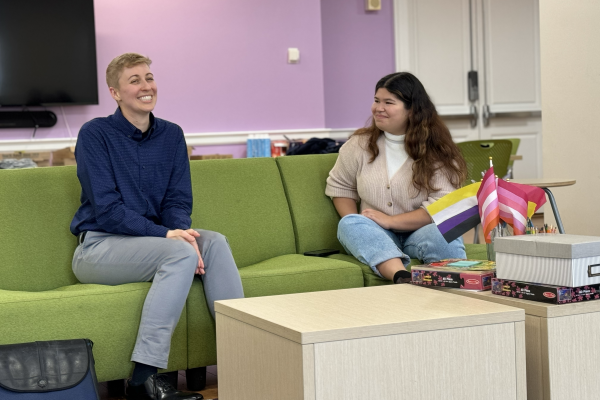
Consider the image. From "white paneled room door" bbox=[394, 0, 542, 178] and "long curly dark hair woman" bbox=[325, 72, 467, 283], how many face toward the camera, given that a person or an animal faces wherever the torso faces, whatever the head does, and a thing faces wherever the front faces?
2

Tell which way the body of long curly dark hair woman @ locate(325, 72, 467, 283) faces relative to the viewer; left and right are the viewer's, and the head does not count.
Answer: facing the viewer

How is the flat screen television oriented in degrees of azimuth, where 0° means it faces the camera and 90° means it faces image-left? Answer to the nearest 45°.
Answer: approximately 0°

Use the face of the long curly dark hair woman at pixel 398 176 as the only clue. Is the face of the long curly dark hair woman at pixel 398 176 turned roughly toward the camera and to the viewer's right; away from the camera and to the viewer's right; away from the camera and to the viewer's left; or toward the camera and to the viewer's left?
toward the camera and to the viewer's left

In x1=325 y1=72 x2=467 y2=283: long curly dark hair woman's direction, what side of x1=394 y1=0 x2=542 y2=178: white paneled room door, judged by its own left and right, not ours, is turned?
front

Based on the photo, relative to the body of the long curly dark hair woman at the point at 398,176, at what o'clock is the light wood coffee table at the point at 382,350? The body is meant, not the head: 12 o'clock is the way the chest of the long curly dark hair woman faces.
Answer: The light wood coffee table is roughly at 12 o'clock from the long curly dark hair woman.

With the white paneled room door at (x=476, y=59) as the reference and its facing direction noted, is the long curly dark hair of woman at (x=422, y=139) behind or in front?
in front

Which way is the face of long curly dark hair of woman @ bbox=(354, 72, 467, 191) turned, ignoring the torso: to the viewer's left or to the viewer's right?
to the viewer's left

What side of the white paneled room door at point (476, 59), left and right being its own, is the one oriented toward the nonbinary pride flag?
front

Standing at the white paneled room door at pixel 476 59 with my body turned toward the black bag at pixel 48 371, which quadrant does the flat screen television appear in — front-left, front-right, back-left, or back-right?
front-right

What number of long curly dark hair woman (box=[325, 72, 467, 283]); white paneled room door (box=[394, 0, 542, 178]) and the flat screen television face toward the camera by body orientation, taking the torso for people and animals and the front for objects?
3

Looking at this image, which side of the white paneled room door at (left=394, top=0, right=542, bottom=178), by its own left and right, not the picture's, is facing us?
front

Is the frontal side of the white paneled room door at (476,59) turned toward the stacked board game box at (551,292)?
yes
